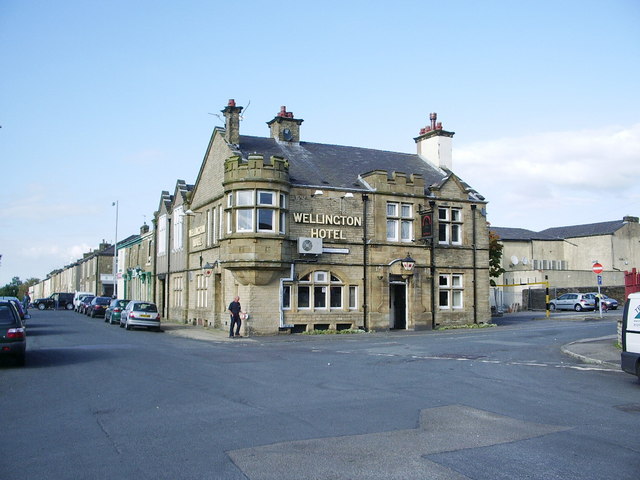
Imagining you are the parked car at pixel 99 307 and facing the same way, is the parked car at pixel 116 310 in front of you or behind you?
behind

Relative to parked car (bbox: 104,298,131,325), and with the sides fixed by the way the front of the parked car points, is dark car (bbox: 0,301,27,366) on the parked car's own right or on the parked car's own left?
on the parked car's own left

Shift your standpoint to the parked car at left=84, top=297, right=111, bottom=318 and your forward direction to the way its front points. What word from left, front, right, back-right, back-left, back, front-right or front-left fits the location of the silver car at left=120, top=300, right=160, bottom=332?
back-left

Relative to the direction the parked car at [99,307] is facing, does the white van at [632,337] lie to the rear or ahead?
to the rear

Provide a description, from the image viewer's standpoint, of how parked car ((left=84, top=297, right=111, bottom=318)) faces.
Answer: facing away from the viewer and to the left of the viewer

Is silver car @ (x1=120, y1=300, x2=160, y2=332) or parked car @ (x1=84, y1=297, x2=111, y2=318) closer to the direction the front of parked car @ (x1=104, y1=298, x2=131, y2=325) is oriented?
the parked car

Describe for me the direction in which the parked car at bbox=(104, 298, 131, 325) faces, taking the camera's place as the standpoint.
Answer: facing away from the viewer and to the left of the viewer

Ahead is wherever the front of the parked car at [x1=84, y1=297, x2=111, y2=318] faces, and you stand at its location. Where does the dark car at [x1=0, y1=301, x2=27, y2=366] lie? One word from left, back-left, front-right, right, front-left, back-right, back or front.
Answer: back-left

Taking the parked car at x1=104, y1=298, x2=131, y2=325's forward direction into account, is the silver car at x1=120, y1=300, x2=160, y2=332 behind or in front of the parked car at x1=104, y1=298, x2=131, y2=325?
behind

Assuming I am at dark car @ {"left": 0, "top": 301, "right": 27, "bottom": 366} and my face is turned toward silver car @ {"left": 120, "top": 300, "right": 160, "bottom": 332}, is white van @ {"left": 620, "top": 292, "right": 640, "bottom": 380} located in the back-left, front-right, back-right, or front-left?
back-right

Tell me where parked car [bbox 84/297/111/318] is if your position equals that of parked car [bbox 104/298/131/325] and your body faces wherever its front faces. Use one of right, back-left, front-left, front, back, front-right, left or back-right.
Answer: front-right

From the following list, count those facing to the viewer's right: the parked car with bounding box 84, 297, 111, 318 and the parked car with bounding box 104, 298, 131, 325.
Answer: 0
